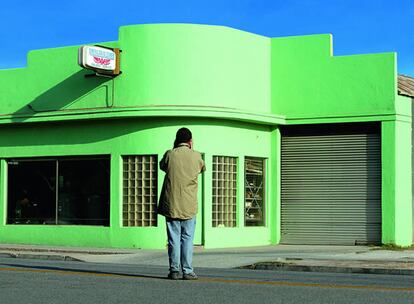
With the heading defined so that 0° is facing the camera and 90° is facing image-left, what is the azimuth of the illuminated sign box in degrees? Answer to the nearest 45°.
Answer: approximately 315°

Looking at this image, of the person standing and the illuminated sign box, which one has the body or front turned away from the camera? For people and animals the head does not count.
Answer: the person standing

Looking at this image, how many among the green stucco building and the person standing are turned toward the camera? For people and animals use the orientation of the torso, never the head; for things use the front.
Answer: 1

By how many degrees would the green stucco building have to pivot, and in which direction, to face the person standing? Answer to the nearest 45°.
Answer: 0° — it already faces them

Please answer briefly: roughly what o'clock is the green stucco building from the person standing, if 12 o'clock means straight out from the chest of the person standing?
The green stucco building is roughly at 12 o'clock from the person standing.

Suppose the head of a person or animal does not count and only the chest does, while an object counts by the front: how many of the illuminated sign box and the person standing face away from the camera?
1

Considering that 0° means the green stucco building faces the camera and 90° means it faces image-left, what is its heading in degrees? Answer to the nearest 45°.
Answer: approximately 0°

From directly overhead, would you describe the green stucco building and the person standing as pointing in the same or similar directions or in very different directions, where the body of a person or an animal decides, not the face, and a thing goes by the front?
very different directions

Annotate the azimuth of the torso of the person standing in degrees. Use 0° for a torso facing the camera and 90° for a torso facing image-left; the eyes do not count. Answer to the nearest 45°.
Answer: approximately 180°
